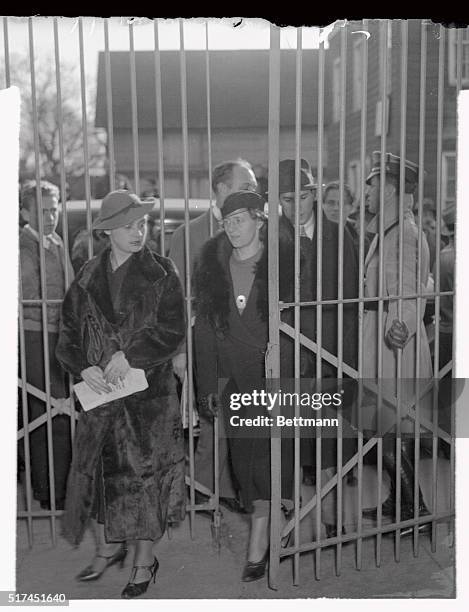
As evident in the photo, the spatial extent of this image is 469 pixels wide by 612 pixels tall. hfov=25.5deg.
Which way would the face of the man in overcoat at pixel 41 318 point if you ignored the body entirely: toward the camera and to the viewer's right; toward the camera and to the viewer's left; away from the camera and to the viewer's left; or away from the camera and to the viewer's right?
toward the camera and to the viewer's right

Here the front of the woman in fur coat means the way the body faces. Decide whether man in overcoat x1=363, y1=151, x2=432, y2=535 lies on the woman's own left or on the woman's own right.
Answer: on the woman's own left

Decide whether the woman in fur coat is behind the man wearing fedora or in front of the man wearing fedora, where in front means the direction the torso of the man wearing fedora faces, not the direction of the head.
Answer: in front

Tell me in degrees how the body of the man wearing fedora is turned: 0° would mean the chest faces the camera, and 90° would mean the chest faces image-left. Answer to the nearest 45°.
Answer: approximately 45°

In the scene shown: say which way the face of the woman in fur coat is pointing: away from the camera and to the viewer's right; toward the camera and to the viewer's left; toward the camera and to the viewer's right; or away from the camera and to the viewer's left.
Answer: toward the camera and to the viewer's right

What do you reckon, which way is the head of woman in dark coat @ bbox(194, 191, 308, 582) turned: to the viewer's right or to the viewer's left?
to the viewer's left

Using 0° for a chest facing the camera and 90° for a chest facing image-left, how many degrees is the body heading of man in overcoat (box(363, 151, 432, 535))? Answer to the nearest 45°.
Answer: approximately 90°

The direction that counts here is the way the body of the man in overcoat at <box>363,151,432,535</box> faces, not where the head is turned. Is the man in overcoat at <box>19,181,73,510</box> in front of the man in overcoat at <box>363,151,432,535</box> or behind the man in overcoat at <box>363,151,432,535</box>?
in front
